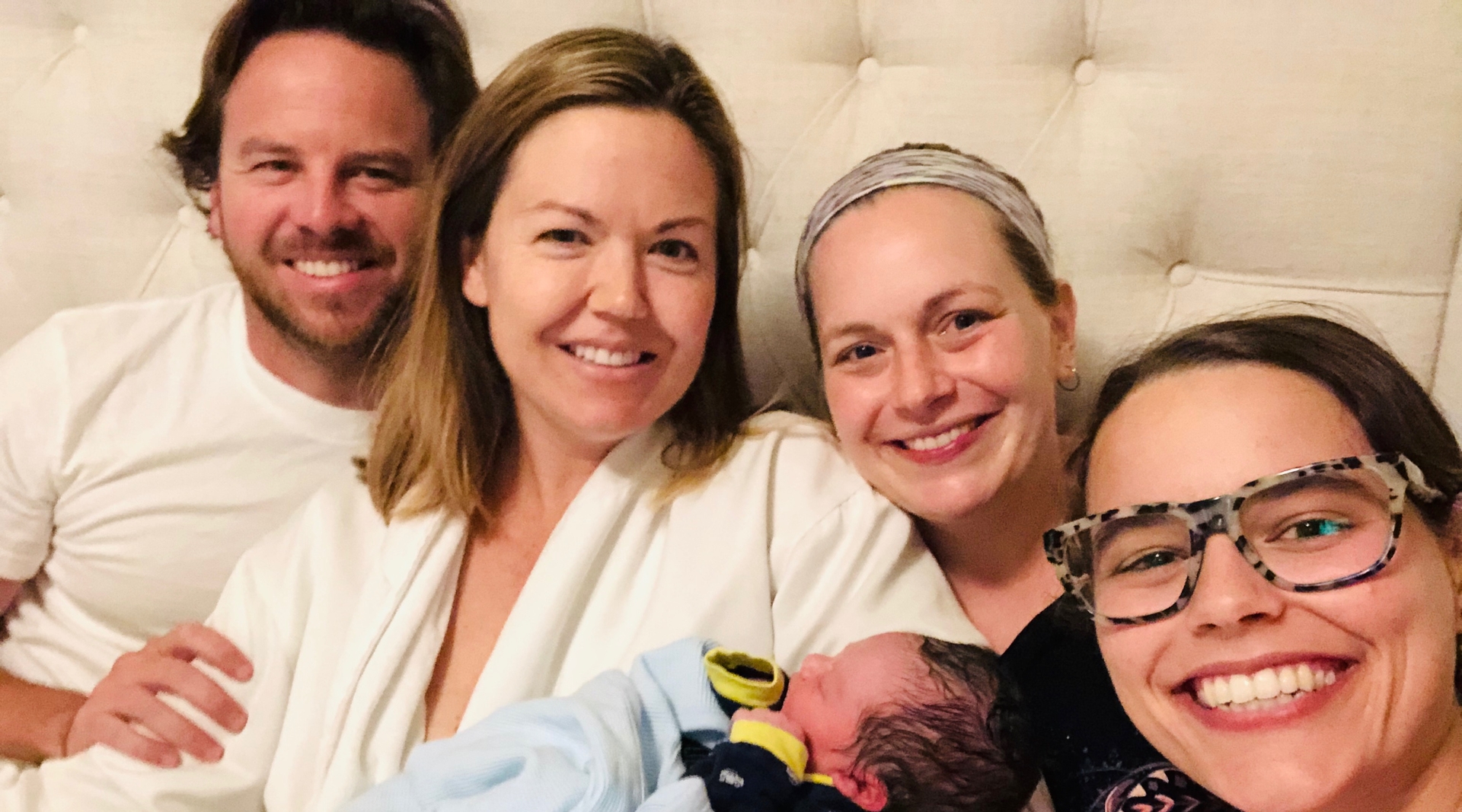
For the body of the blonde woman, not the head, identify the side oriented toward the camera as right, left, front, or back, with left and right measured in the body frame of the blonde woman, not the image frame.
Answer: front

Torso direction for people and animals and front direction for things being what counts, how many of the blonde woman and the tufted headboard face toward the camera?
2
